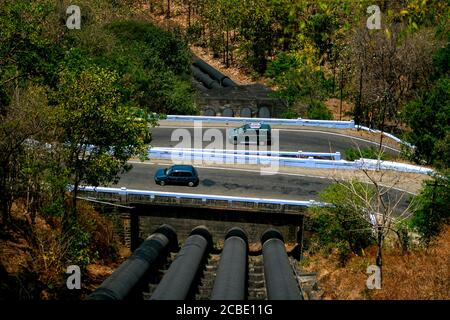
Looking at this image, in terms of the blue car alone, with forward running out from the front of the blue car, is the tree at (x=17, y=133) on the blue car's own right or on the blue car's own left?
on the blue car's own left

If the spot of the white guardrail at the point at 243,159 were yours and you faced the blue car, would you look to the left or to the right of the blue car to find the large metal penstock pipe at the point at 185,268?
left
